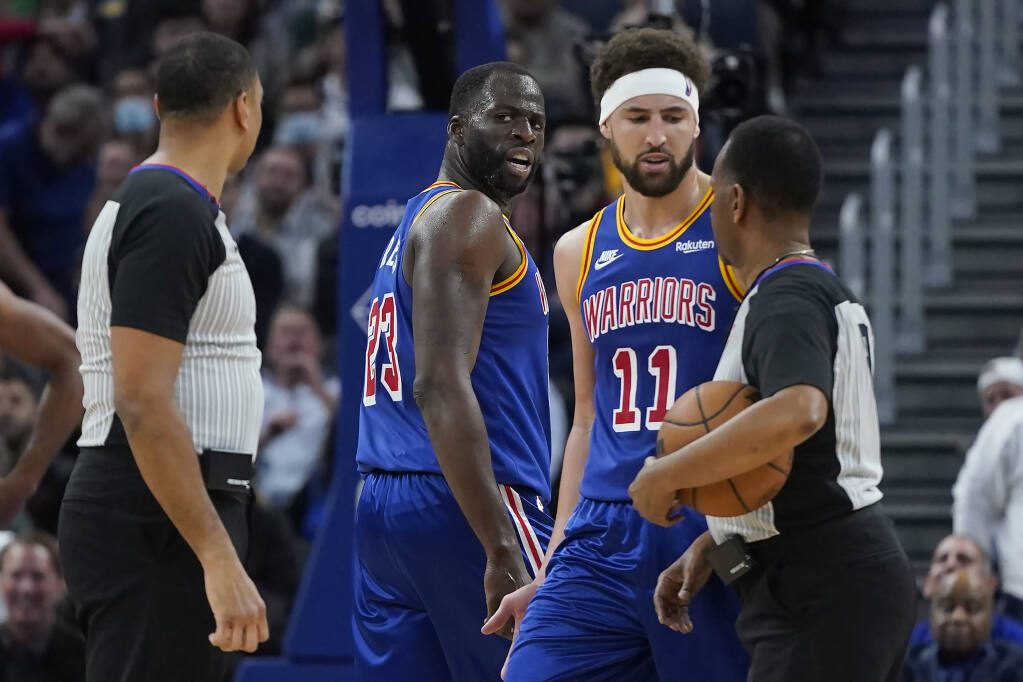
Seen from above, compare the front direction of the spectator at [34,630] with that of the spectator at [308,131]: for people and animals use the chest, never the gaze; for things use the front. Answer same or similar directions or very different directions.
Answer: same or similar directions

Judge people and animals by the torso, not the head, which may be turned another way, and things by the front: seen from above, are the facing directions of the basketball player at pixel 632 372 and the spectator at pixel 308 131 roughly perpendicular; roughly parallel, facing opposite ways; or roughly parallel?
roughly parallel

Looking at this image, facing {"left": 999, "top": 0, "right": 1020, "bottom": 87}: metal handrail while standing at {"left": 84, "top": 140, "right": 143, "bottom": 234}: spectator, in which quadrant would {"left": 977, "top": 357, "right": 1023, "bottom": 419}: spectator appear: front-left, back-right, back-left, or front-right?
front-right

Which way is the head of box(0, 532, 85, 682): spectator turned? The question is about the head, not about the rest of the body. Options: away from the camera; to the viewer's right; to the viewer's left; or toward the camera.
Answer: toward the camera

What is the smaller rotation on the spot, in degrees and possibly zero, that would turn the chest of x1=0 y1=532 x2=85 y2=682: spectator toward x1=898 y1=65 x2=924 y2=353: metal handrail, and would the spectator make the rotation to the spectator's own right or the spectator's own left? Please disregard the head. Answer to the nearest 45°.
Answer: approximately 90° to the spectator's own left

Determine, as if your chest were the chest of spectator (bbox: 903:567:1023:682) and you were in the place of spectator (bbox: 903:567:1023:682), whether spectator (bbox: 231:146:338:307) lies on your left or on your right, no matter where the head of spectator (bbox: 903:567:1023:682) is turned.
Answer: on your right

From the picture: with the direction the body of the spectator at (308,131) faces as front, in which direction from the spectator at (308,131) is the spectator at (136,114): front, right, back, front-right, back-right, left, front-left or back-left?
right

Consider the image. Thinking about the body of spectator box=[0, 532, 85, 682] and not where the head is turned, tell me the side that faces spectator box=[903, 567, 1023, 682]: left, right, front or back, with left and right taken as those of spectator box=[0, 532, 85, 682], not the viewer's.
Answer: left

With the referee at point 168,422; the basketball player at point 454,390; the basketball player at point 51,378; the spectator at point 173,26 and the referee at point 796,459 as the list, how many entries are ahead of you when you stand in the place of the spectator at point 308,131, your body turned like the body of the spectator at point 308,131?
4

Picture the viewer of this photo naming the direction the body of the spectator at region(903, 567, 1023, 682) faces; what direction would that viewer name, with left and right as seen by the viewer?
facing the viewer

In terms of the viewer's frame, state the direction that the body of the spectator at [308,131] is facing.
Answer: toward the camera

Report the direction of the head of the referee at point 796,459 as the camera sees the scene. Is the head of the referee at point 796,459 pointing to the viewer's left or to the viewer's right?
to the viewer's left

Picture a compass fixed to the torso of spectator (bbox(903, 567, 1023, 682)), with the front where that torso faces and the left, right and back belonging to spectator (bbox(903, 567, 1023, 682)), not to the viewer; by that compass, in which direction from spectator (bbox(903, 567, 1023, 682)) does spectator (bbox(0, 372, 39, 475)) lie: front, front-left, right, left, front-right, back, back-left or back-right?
right

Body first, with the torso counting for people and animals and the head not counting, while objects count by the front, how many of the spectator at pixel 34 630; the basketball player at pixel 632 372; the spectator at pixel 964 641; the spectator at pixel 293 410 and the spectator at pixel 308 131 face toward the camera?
5
